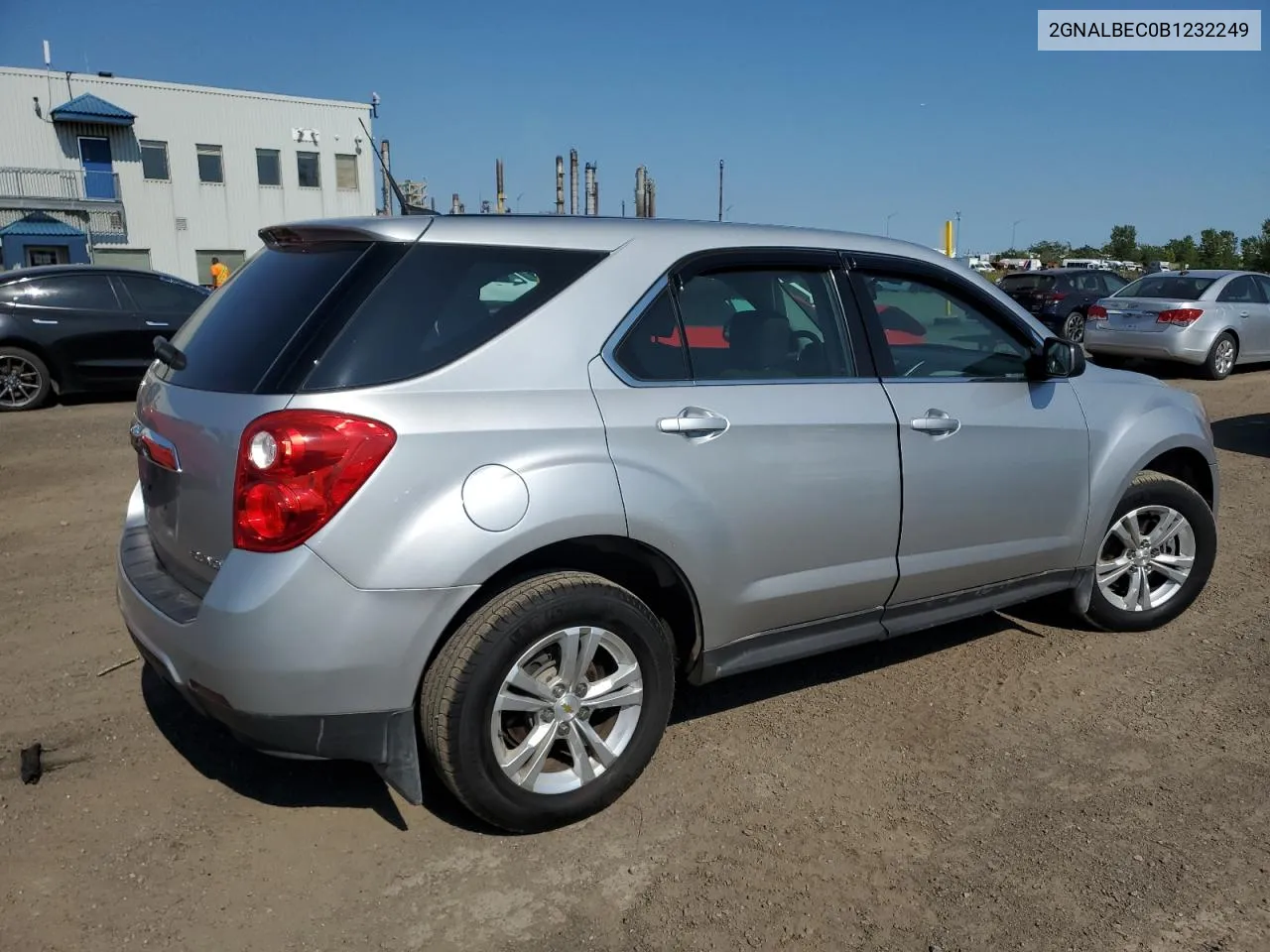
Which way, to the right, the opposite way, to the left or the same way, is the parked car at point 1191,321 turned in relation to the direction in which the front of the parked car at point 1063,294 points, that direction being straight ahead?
the same way

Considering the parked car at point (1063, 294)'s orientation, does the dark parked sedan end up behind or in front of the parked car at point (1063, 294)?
behind

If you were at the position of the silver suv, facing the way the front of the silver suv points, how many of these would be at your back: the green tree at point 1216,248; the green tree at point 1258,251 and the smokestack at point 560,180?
0

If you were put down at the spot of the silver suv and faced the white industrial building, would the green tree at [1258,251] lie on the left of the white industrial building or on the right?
right

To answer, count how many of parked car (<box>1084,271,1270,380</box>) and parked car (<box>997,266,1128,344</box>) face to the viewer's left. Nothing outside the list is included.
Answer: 0

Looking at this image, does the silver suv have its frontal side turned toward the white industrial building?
no

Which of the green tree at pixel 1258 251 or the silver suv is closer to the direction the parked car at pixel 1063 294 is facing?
the green tree

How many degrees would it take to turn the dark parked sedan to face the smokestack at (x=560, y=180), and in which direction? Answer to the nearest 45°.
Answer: approximately 45° to its left

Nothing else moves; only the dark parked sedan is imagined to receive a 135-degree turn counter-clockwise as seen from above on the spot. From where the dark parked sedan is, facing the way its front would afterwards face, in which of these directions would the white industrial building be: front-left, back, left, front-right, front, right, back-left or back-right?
front-right

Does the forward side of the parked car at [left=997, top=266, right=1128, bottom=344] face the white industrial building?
no

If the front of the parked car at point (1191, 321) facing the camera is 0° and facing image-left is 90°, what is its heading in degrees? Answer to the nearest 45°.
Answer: approximately 225°
